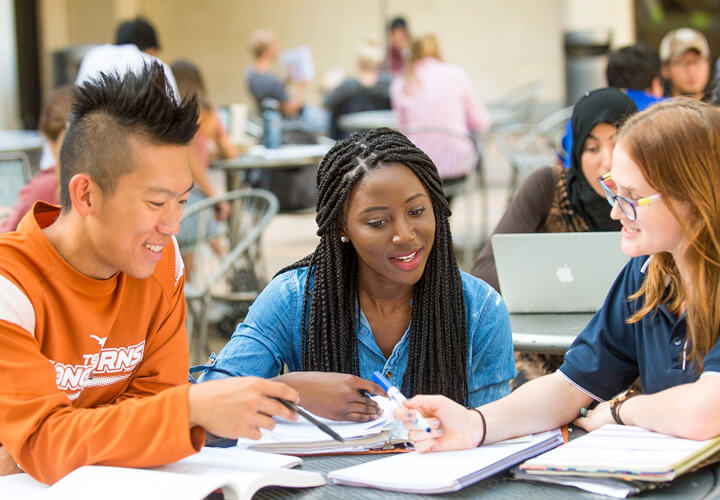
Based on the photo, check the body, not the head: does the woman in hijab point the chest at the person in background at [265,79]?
no

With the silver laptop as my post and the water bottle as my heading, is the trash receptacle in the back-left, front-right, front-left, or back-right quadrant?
front-right

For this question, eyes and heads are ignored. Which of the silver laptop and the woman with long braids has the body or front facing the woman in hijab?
the silver laptop

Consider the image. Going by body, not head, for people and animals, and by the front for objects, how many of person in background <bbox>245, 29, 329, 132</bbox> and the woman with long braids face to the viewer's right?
1

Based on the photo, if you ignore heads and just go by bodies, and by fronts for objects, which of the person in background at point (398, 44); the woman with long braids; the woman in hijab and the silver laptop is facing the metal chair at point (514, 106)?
the silver laptop

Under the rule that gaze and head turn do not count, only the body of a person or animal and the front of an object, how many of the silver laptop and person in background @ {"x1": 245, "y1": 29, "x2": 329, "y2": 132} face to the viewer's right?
1

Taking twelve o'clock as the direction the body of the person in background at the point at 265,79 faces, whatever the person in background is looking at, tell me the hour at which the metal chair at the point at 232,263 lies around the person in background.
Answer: The metal chair is roughly at 3 o'clock from the person in background.

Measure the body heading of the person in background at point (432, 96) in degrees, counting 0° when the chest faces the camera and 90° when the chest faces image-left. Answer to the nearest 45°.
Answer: approximately 180°

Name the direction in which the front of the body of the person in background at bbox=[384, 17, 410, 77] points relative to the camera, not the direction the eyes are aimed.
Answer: toward the camera

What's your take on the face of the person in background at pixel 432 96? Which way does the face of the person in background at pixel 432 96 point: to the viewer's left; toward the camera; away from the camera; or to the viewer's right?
away from the camera

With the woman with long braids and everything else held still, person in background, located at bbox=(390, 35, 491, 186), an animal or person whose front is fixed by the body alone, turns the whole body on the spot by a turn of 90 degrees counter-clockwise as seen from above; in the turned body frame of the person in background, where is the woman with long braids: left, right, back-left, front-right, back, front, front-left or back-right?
left

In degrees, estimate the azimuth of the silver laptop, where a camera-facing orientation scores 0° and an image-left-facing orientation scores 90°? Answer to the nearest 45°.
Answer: approximately 180°

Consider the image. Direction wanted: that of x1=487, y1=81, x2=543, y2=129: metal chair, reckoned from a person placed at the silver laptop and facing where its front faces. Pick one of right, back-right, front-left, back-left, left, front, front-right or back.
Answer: front

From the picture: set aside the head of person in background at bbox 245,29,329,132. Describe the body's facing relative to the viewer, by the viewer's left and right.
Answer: facing to the right of the viewer

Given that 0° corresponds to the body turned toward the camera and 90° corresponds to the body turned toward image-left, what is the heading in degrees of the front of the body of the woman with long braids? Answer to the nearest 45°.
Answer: approximately 0°

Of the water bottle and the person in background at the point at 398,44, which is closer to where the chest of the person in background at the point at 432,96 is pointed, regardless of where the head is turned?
the person in background

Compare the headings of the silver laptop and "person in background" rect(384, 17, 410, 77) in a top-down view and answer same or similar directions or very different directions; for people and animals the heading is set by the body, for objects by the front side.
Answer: very different directions

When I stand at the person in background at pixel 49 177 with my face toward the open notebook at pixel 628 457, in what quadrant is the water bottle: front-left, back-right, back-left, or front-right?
back-left
